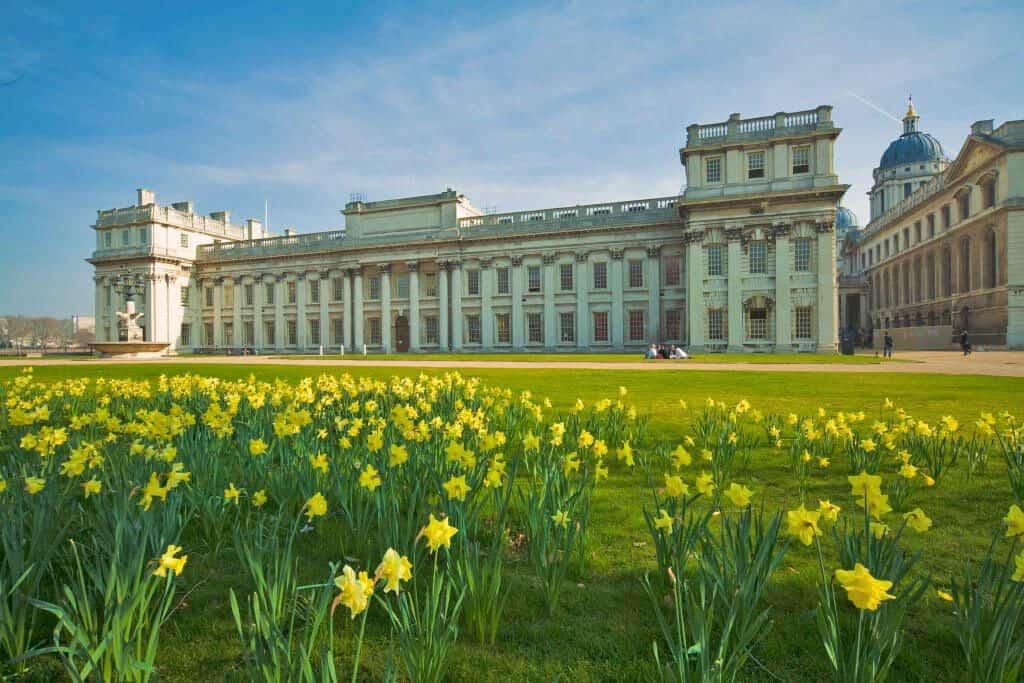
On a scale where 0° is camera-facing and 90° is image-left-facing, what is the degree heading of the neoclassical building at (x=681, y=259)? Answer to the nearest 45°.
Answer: approximately 45°
